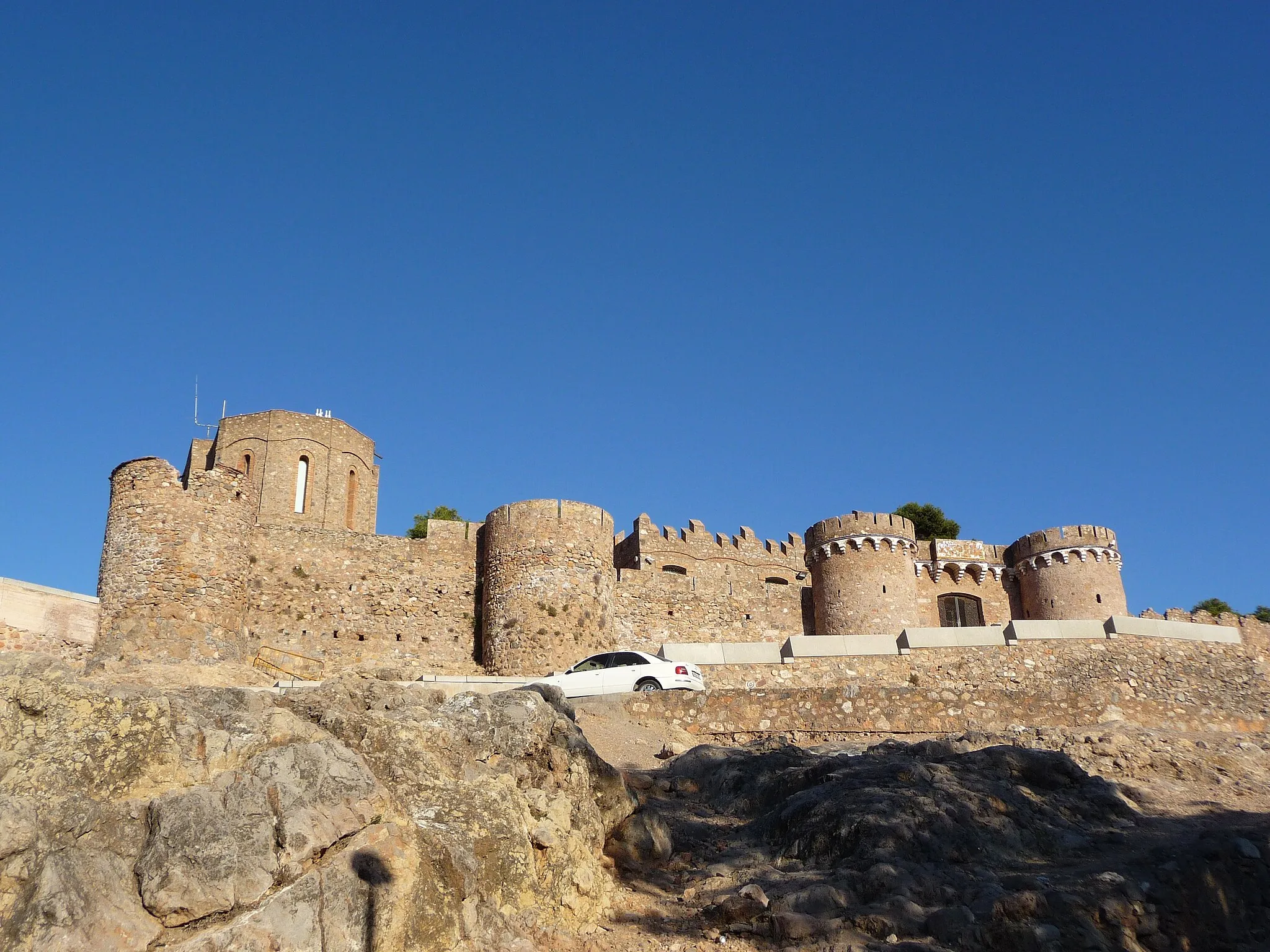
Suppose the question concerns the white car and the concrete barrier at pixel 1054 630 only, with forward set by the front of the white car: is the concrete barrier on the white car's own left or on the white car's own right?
on the white car's own right

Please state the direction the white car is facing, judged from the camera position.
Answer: facing away from the viewer and to the left of the viewer

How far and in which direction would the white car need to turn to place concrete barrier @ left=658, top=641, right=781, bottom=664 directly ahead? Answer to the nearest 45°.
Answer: approximately 90° to its right

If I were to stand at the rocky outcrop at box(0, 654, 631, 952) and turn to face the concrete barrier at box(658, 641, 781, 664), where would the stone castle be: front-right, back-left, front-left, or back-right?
front-left

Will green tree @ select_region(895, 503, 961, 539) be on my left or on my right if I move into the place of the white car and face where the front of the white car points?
on my right

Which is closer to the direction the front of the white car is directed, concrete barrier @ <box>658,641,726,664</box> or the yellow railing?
the yellow railing

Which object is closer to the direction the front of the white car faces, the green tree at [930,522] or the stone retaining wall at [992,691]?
the green tree

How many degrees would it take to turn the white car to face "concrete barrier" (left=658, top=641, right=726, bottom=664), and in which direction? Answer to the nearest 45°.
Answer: approximately 90° to its right

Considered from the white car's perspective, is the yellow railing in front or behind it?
in front
